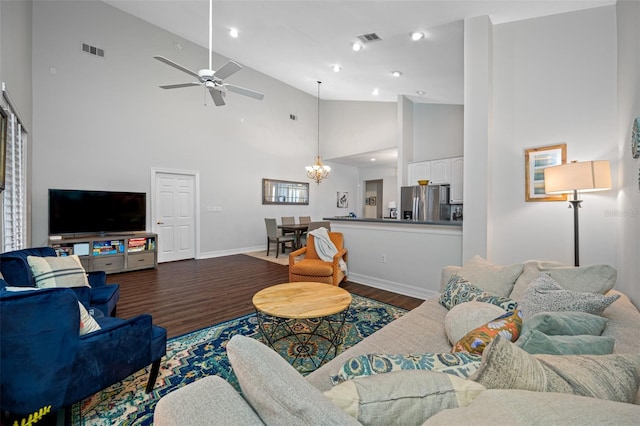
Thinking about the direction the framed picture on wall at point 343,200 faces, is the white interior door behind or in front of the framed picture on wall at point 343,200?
in front

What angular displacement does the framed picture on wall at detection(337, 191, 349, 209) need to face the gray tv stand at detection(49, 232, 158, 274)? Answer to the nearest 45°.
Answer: approximately 45° to its right

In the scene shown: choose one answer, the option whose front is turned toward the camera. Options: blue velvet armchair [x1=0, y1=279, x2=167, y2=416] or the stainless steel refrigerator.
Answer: the stainless steel refrigerator

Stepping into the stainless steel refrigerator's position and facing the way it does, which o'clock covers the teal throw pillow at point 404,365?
The teal throw pillow is roughly at 12 o'clock from the stainless steel refrigerator.

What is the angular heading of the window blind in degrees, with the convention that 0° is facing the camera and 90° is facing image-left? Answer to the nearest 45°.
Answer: approximately 270°

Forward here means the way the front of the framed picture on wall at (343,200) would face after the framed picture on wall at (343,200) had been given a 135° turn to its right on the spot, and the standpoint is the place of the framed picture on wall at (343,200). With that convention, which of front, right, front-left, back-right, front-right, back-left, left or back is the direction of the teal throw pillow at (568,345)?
back-left

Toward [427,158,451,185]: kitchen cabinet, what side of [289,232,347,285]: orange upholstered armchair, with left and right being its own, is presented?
back

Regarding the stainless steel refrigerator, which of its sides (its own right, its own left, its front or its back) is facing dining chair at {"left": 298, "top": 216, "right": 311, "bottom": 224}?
right

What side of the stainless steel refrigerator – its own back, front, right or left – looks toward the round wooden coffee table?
front

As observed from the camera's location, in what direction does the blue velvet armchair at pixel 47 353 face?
facing away from the viewer and to the right of the viewer

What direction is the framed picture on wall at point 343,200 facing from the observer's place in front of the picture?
facing the viewer

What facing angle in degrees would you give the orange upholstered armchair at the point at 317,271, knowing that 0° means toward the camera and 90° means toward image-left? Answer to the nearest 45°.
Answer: approximately 45°

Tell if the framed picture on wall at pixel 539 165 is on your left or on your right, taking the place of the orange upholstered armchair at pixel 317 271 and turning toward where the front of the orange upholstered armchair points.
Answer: on your left

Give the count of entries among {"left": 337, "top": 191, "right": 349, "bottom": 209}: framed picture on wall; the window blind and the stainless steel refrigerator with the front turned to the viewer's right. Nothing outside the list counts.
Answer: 1

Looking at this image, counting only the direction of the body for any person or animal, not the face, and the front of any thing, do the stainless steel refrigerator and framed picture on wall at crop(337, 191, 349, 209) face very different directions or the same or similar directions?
same or similar directions

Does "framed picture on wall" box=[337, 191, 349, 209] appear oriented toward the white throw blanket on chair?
yes

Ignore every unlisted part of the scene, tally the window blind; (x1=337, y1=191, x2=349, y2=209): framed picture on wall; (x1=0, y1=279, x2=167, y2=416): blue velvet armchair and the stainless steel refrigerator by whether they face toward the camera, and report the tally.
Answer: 2

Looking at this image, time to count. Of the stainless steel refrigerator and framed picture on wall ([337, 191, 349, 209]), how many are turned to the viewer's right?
0
